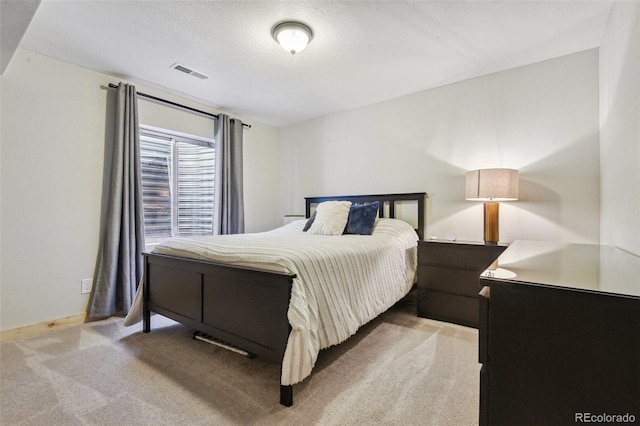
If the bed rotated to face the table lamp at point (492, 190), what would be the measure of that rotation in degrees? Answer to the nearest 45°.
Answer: approximately 135° to its left

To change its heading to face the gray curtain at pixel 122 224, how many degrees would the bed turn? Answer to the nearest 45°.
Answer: approximately 90° to its right

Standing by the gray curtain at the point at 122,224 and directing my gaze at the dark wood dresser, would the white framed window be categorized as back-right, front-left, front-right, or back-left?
back-left

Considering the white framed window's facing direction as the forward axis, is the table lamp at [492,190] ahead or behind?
ahead

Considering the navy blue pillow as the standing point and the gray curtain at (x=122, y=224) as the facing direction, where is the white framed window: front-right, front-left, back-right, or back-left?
front-right

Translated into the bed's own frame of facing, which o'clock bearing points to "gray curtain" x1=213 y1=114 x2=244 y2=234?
The gray curtain is roughly at 4 o'clock from the bed.

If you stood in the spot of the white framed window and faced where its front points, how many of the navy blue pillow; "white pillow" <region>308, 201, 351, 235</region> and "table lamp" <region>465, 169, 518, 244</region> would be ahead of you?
3

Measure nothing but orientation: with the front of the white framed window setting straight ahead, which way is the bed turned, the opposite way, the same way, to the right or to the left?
to the right

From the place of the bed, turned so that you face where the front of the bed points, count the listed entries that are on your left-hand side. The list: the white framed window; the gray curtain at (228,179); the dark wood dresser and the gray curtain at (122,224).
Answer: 1

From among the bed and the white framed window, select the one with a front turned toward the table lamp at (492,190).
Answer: the white framed window

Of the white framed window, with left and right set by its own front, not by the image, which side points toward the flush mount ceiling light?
front

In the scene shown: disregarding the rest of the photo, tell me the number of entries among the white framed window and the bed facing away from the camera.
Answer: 0

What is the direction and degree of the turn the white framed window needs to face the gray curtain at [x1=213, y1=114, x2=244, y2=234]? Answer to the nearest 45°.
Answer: approximately 45° to its left

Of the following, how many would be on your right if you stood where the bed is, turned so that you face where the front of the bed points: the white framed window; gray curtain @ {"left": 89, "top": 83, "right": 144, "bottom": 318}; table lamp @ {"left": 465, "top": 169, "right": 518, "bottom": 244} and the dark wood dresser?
2

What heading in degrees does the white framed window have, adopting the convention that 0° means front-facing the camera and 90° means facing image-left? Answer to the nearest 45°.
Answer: approximately 315°

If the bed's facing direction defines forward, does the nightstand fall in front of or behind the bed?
behind

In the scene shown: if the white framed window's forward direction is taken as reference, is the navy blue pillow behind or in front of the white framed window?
in front

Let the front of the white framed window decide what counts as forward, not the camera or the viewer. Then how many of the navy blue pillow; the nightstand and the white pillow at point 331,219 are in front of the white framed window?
3
